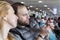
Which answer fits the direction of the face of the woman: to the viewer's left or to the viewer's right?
to the viewer's right

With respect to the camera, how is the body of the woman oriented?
to the viewer's right

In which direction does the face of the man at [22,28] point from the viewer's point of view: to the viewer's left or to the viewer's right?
to the viewer's right
